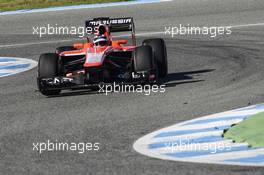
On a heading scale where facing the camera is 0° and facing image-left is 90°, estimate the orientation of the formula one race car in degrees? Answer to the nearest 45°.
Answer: approximately 0°
